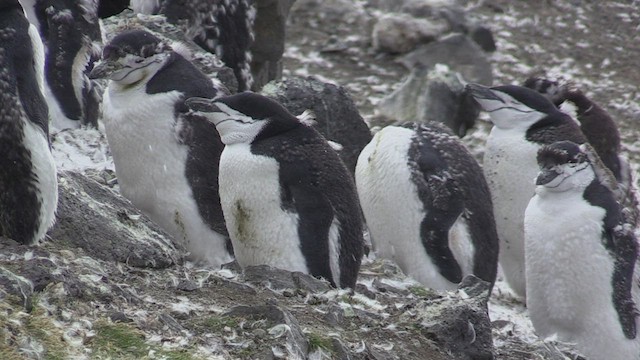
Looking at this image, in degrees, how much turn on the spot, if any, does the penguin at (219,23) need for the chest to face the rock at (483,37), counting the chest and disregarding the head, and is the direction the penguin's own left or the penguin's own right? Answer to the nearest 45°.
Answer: approximately 45° to the penguin's own right

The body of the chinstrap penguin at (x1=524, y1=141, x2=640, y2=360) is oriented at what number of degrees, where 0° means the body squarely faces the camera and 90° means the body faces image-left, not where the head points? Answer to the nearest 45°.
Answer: approximately 45°

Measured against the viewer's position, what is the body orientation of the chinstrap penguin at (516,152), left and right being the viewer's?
facing to the left of the viewer

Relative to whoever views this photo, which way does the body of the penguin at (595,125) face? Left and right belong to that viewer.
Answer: facing away from the viewer and to the left of the viewer

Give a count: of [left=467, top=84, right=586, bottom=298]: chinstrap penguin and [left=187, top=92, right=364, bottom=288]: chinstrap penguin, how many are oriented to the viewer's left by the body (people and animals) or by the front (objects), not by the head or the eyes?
2

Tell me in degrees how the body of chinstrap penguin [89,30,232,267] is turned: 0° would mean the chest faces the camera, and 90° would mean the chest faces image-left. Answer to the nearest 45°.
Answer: approximately 45°

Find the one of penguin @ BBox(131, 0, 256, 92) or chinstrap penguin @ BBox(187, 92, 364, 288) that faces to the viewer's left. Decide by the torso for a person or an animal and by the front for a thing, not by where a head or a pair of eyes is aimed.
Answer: the chinstrap penguin

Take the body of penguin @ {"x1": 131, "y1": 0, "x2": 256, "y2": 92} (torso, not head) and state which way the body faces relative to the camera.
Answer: away from the camera

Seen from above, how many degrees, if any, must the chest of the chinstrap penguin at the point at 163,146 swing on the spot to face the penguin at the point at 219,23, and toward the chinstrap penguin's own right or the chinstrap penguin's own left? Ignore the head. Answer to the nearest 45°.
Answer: approximately 135° to the chinstrap penguin's own right

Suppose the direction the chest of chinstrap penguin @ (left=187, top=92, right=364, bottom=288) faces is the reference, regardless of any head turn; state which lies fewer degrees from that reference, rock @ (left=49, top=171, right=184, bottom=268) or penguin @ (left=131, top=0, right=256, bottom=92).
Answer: the rock

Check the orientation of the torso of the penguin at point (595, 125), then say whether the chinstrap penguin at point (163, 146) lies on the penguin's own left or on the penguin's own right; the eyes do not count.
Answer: on the penguin's own left

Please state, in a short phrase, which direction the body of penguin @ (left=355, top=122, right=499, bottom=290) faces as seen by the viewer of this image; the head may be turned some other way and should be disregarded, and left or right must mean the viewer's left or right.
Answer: facing to the left of the viewer
